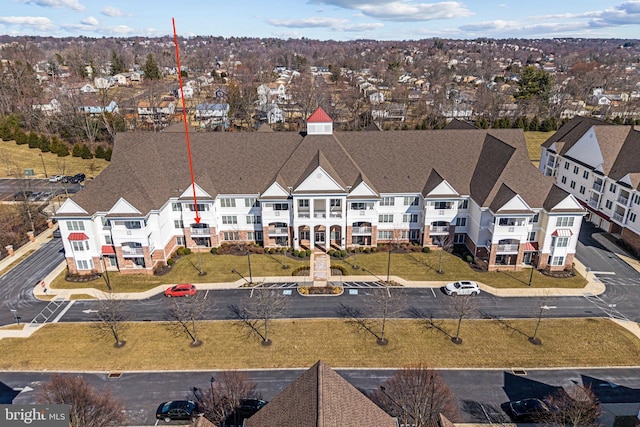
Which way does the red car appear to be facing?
to the viewer's left

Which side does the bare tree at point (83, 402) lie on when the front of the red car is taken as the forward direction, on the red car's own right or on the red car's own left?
on the red car's own left

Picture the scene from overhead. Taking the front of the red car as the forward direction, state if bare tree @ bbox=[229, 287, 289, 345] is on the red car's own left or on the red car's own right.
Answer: on the red car's own left

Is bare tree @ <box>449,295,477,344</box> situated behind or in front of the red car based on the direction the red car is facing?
behind

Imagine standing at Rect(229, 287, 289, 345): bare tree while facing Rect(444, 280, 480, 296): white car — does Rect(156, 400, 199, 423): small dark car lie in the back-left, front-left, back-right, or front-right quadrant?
back-right

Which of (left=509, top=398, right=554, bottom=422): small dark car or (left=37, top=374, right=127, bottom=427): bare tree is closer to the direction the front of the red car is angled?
the bare tree

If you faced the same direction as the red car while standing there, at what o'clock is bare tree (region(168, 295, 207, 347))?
The bare tree is roughly at 9 o'clock from the red car.

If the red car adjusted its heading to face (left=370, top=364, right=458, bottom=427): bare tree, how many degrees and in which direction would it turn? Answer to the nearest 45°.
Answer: approximately 135° to its left

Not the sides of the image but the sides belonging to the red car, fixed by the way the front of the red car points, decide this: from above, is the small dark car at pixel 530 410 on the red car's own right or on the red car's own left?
on the red car's own left
